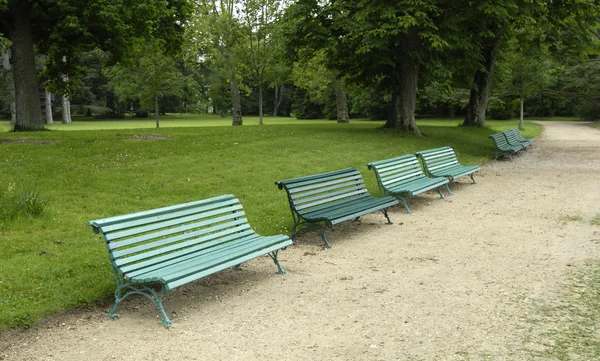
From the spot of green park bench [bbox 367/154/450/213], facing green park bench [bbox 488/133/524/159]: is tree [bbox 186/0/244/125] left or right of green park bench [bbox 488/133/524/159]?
left

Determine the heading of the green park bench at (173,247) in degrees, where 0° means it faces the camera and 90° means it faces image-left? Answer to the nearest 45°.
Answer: approximately 315°

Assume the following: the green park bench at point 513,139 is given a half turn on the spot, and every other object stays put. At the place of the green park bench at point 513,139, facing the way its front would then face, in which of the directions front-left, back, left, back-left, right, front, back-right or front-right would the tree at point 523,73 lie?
front-right

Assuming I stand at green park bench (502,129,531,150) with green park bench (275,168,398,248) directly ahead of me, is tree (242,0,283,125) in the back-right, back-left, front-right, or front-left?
back-right

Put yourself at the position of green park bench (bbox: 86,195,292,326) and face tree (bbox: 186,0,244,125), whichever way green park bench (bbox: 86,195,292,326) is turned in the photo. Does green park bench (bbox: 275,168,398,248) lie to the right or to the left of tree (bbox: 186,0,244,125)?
right

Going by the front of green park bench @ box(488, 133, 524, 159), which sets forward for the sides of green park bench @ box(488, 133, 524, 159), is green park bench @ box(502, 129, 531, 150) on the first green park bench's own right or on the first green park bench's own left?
on the first green park bench's own left

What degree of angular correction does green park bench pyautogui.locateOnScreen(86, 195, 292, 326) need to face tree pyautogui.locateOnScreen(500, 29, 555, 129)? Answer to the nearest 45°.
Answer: approximately 90° to its left

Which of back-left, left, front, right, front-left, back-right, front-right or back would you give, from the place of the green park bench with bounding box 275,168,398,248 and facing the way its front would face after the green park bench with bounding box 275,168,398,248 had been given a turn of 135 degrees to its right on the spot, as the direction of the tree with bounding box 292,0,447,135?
right

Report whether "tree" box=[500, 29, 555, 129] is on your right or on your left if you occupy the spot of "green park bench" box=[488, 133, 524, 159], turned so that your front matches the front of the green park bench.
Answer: on your left

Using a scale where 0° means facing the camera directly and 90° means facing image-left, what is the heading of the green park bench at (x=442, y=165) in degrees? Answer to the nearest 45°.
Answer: approximately 315°

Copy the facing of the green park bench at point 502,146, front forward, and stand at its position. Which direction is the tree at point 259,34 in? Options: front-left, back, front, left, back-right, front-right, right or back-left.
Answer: back
